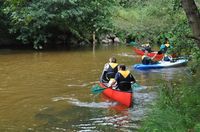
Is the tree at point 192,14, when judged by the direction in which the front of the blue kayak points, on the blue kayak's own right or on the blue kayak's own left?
on the blue kayak's own right
